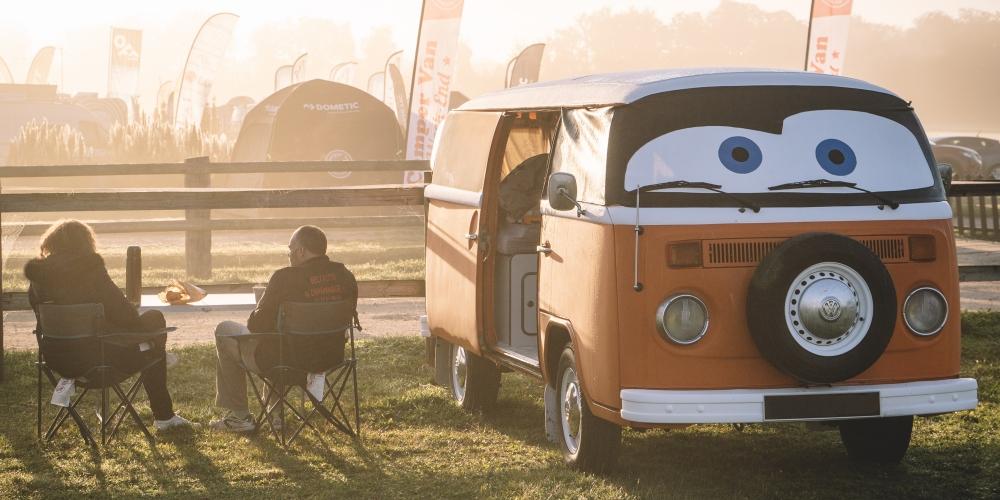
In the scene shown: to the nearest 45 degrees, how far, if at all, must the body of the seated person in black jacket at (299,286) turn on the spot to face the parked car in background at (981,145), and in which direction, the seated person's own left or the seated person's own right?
approximately 90° to the seated person's own right

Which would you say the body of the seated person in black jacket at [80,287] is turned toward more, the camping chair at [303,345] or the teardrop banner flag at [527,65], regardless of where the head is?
the teardrop banner flag

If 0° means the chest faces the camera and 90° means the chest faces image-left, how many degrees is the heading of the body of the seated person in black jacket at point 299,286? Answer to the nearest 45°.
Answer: approximately 135°

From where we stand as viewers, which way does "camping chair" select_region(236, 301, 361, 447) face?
facing away from the viewer and to the left of the viewer

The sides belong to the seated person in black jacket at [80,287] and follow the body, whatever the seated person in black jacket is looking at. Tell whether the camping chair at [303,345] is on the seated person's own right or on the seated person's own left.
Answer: on the seated person's own right

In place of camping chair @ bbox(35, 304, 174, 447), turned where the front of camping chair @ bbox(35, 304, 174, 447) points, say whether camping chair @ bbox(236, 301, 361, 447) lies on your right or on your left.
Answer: on your right

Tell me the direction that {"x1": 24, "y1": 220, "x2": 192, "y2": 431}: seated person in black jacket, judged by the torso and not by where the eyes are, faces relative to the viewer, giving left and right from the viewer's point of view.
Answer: facing away from the viewer and to the right of the viewer

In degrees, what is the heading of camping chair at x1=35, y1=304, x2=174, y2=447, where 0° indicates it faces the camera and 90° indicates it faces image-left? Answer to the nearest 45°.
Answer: approximately 225°
